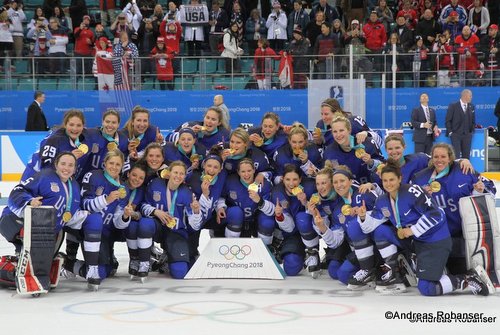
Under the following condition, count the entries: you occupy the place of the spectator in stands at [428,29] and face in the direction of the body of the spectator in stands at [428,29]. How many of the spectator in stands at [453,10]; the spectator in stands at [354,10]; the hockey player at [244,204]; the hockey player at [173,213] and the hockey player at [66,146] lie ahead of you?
3

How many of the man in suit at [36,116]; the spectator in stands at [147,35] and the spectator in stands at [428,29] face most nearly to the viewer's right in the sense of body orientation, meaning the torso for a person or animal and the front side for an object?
1

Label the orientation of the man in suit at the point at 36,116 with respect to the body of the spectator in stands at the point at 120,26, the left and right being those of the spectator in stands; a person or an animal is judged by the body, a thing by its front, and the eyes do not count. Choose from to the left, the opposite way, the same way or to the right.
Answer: to the left

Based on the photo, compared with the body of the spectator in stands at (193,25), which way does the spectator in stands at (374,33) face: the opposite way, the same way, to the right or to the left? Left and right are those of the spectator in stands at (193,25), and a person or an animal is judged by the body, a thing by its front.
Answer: the same way

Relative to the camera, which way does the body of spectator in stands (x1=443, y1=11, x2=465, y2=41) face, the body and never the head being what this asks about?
toward the camera

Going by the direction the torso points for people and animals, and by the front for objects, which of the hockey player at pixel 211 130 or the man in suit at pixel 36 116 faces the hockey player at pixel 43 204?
the hockey player at pixel 211 130

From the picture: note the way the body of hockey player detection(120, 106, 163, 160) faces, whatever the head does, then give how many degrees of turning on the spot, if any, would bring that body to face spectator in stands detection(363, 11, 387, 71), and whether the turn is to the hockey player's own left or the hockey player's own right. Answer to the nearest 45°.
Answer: approximately 135° to the hockey player's own left

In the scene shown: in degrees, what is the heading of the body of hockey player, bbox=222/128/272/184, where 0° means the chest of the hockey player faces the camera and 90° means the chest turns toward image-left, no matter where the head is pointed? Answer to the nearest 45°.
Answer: approximately 0°

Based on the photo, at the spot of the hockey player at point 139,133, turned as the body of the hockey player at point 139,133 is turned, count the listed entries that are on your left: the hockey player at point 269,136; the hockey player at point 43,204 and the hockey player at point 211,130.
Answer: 2

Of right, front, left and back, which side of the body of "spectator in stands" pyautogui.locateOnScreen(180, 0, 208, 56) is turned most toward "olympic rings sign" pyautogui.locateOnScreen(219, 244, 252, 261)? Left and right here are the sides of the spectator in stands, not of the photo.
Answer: front

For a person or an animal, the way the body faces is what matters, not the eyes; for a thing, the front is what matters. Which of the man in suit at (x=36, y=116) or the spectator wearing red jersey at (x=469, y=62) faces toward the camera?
the spectator wearing red jersey

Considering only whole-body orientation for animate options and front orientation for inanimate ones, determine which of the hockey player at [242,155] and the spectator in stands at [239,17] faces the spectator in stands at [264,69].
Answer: the spectator in stands at [239,17]

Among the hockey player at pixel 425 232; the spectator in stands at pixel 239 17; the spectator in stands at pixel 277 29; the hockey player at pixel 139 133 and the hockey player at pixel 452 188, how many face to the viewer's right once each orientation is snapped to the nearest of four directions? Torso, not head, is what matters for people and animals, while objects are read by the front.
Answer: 0

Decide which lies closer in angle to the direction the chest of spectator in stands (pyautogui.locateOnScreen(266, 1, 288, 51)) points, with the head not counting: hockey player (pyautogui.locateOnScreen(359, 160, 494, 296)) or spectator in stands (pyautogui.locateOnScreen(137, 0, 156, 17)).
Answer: the hockey player

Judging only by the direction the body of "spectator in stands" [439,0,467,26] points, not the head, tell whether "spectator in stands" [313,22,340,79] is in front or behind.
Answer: in front

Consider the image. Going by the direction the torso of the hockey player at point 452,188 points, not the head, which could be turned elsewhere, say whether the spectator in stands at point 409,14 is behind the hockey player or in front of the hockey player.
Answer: behind

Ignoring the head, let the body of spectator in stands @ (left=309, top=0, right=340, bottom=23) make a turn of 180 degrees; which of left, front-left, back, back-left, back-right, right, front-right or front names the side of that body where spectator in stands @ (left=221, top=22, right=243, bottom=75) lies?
back-left

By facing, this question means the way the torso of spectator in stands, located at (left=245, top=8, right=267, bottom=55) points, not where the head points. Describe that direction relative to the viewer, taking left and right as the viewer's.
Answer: facing the viewer

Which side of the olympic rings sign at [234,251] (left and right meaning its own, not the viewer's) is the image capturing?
front

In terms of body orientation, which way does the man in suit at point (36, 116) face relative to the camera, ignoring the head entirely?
to the viewer's right

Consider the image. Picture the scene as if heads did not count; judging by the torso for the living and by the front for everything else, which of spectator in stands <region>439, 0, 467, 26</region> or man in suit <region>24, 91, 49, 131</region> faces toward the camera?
the spectator in stands

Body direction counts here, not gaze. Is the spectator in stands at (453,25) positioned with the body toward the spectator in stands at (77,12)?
no
